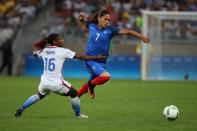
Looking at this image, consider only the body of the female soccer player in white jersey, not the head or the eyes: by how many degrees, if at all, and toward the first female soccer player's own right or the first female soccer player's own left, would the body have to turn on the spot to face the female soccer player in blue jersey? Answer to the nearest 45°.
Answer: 0° — they already face them

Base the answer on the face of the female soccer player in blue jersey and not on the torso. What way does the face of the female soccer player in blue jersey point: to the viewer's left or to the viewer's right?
to the viewer's right

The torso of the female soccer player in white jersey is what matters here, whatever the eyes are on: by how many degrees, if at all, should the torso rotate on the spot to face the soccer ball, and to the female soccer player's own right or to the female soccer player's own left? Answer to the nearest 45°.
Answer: approximately 45° to the female soccer player's own right

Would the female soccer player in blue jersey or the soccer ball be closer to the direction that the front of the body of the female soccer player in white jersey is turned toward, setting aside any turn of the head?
the female soccer player in blue jersey

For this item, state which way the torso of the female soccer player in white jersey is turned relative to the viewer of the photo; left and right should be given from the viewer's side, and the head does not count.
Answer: facing away from the viewer and to the right of the viewer

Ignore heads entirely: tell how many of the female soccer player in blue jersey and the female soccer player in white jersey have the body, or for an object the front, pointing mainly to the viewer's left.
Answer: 0

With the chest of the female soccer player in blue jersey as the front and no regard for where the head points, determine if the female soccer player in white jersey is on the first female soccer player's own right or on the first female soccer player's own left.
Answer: on the first female soccer player's own right
